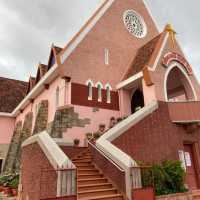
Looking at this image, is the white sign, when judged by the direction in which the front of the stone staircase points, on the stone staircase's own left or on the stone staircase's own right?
on the stone staircase's own left

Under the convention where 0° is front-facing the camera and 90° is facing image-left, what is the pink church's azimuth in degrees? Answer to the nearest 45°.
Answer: approximately 315°

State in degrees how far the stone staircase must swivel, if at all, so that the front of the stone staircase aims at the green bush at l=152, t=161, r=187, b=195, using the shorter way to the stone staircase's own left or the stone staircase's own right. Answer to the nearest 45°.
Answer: approximately 90° to the stone staircase's own left
